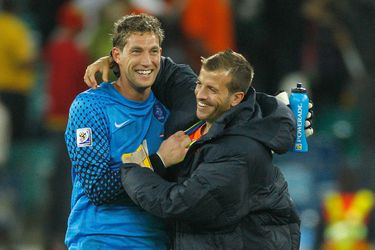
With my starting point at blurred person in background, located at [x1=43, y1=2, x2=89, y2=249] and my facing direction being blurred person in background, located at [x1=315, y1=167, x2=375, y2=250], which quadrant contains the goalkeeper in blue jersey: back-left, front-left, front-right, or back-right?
front-right

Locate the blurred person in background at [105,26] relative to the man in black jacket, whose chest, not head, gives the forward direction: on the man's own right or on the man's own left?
on the man's own right

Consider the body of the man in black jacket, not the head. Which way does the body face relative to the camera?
to the viewer's left

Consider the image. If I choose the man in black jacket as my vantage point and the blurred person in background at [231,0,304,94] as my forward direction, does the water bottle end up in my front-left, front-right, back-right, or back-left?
front-right

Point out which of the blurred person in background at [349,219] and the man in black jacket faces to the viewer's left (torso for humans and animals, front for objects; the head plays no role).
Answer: the man in black jacket

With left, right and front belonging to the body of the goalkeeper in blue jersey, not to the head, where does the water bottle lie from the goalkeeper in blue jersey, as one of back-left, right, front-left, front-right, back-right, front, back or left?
front-left

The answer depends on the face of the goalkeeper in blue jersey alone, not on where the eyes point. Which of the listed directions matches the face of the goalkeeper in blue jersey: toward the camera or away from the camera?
toward the camera

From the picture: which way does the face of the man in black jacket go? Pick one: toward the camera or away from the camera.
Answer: toward the camera
